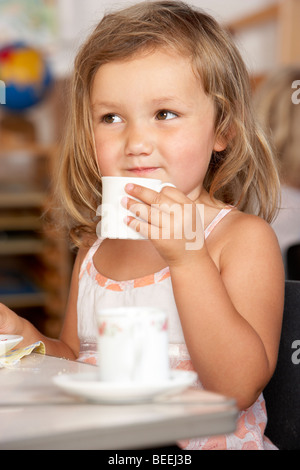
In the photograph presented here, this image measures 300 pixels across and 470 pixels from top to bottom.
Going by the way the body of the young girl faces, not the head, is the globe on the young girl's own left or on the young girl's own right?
on the young girl's own right

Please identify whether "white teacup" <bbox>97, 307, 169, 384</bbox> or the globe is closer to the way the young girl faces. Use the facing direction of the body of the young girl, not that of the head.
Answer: the white teacup

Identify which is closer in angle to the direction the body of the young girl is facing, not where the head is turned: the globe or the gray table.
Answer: the gray table

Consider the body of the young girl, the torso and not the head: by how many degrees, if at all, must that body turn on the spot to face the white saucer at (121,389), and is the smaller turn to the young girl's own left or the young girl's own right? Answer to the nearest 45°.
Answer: approximately 45° to the young girl's own left

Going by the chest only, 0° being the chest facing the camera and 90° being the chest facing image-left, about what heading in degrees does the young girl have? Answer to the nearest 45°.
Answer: approximately 45°

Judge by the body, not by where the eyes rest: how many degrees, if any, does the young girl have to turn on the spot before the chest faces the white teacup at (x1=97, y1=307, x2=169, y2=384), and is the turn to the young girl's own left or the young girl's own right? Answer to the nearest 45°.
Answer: approximately 45° to the young girl's own left
